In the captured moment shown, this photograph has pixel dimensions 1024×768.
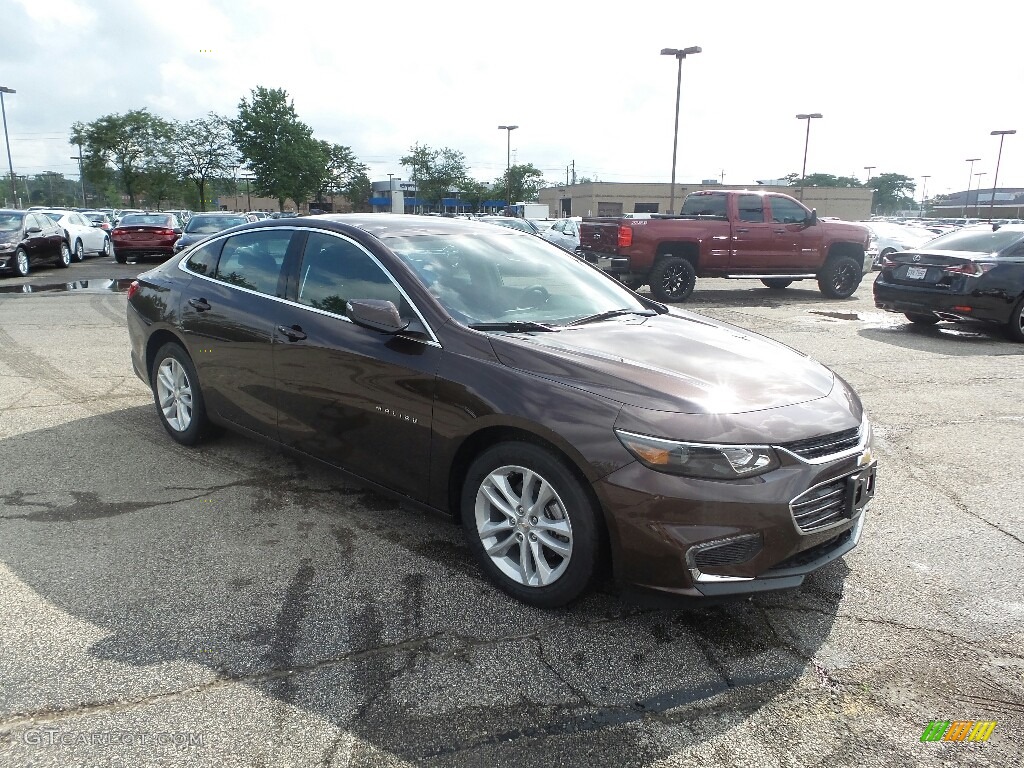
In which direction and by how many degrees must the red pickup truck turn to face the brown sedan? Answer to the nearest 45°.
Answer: approximately 135° to its right

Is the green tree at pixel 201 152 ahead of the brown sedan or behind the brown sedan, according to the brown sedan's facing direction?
behind

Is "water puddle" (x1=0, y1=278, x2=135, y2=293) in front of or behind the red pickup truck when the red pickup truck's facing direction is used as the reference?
behind

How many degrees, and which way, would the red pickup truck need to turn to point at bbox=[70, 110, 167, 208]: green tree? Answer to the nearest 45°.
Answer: approximately 90° to its left

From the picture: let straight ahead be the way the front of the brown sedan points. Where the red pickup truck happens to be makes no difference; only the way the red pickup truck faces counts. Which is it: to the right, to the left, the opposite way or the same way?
to the left

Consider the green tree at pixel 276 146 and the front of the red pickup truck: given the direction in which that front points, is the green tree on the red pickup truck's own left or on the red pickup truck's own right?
on the red pickup truck's own left

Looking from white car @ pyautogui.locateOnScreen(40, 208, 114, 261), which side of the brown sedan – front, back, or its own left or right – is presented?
back

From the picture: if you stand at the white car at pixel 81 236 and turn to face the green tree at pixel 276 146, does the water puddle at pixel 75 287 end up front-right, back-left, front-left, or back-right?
back-right

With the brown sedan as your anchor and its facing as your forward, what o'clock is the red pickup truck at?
The red pickup truck is roughly at 8 o'clock from the brown sedan.

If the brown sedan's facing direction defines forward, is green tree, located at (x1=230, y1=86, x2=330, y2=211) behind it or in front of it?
behind

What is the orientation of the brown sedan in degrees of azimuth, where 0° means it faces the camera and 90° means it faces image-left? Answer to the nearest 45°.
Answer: approximately 315°

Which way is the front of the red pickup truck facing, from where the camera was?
facing away from the viewer and to the right of the viewer
